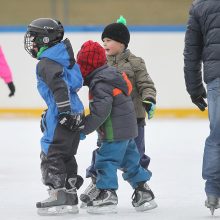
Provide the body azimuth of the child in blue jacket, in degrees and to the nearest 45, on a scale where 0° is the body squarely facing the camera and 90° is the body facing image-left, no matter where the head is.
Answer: approximately 90°

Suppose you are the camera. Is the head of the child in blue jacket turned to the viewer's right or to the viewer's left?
to the viewer's left

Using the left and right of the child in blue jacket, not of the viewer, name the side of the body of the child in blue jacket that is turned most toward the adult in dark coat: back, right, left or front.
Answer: back

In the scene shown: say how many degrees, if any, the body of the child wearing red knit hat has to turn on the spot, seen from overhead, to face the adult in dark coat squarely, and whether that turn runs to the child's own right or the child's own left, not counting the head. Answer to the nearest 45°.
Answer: approximately 135° to the child's own right

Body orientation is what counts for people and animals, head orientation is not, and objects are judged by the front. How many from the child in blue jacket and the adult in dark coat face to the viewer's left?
1
